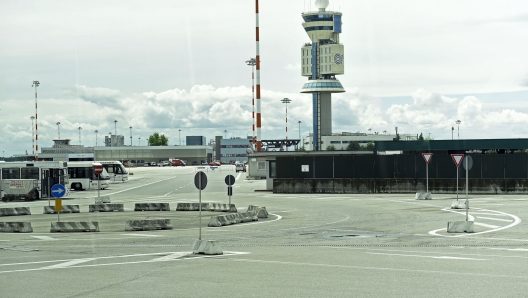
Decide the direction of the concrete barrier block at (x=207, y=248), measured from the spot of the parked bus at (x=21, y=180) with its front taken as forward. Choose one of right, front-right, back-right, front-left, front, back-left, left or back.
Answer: right

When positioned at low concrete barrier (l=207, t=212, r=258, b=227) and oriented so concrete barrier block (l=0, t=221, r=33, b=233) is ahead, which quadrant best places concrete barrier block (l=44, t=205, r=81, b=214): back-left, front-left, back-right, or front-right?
front-right

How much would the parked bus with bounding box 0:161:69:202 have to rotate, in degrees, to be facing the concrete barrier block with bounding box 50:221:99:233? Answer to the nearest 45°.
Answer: approximately 90° to its right

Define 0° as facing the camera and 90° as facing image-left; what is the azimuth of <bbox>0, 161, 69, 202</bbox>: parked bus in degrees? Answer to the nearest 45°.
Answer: approximately 270°

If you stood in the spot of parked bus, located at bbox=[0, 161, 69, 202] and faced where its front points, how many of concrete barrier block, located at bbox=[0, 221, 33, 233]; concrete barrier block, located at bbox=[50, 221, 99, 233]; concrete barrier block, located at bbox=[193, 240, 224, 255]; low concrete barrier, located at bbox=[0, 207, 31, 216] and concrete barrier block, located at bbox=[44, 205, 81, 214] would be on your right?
5

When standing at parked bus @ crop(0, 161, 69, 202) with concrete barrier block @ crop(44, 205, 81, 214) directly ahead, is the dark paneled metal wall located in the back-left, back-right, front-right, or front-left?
front-left

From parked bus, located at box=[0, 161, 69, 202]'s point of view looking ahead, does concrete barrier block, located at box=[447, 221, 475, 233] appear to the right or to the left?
on its right

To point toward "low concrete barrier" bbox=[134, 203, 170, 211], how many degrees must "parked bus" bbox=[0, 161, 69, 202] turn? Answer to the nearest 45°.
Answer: approximately 45° to its right

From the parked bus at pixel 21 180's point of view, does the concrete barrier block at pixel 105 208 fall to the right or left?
on its right

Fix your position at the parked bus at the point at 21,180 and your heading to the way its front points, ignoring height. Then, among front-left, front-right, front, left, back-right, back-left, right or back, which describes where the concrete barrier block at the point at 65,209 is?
right

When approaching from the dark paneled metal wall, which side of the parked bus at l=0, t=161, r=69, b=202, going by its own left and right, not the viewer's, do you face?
front

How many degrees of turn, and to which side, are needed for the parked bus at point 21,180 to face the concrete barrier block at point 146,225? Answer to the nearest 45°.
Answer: approximately 90° to its right

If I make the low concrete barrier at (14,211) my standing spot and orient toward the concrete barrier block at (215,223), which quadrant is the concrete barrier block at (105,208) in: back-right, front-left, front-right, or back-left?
front-left

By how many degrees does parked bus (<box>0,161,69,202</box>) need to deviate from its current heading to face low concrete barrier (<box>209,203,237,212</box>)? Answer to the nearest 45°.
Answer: approximately 45° to its right
